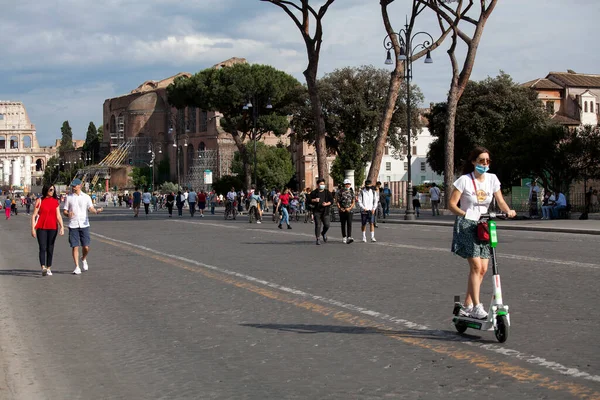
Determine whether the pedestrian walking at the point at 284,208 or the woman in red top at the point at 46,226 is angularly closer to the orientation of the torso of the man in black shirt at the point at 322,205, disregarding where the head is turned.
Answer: the woman in red top

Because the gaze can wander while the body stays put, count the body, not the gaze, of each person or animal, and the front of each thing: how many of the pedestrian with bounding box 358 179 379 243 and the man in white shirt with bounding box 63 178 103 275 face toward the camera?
2

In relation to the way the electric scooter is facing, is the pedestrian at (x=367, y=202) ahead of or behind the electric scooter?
behind

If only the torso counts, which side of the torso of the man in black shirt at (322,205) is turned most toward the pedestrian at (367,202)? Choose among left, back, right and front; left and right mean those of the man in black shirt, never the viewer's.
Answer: left

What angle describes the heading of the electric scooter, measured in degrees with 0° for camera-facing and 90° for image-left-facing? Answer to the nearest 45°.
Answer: approximately 315°

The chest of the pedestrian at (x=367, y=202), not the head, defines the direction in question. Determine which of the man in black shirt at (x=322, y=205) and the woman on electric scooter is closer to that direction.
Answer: the woman on electric scooter
